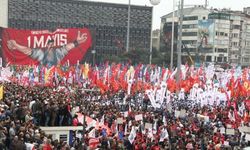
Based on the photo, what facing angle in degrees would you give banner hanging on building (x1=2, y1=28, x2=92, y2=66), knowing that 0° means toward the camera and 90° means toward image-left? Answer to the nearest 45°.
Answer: approximately 0°
